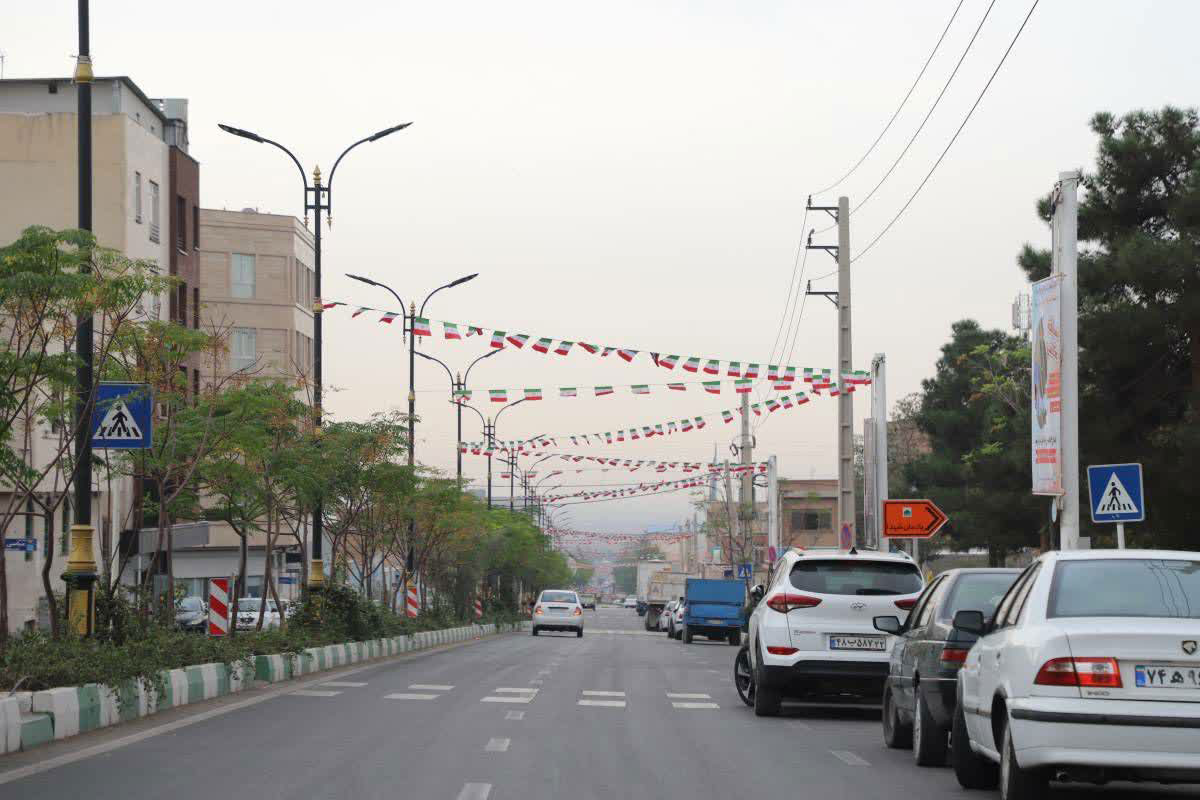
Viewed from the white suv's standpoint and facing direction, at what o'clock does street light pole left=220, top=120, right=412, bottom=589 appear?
The street light pole is roughly at 11 o'clock from the white suv.

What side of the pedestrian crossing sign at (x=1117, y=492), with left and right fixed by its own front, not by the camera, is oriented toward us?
front

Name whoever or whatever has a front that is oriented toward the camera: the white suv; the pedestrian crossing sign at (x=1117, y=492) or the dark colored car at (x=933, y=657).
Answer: the pedestrian crossing sign

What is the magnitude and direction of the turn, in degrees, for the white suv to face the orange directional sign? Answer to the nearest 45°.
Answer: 0° — it already faces it

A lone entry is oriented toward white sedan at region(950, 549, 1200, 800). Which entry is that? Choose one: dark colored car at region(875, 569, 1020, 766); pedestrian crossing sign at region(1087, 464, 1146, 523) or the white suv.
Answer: the pedestrian crossing sign

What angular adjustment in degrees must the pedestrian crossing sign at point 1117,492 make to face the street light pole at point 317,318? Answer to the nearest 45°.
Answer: approximately 135° to its right

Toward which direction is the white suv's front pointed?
away from the camera

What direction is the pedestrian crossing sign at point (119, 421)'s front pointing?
toward the camera

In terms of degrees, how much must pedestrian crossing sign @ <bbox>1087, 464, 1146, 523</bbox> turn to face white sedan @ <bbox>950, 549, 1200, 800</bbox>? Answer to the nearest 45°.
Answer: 0° — it already faces it
